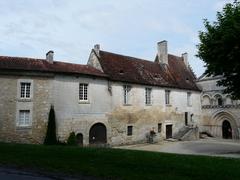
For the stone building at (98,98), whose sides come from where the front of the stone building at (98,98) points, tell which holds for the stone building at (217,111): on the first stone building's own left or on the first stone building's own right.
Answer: on the first stone building's own left

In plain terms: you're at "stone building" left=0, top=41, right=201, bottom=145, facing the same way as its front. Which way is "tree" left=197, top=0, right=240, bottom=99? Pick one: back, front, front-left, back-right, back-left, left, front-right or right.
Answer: front

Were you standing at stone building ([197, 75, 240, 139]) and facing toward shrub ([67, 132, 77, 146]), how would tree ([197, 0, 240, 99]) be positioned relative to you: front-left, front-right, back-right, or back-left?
front-left

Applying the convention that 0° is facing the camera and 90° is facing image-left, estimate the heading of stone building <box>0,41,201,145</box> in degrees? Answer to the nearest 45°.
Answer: approximately 315°
